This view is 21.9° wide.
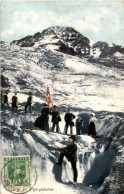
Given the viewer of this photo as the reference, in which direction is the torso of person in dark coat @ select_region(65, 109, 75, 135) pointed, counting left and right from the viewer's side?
facing the viewer

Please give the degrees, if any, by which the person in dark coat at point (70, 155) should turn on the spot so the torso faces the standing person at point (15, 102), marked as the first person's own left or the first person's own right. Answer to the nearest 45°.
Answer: approximately 90° to the first person's own right
